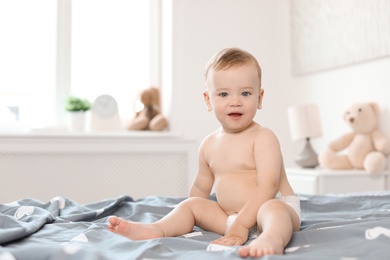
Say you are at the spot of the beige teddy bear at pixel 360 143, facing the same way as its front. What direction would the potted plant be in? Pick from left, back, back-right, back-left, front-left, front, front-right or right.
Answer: front-right

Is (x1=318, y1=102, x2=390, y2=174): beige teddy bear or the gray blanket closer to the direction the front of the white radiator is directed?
the gray blanket

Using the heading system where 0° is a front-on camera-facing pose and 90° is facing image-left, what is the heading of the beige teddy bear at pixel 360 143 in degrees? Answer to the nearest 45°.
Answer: approximately 45°

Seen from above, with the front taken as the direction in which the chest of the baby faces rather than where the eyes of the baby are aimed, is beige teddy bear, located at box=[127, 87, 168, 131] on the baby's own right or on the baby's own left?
on the baby's own right

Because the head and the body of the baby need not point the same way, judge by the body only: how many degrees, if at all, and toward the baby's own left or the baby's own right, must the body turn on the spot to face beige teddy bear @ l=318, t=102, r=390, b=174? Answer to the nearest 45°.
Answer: approximately 180°

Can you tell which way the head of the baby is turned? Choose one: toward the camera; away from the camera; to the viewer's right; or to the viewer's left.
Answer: toward the camera

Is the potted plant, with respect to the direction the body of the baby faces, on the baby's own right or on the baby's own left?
on the baby's own right

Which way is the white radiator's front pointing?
toward the camera

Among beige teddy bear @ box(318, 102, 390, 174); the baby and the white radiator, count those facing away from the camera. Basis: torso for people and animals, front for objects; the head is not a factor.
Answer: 0

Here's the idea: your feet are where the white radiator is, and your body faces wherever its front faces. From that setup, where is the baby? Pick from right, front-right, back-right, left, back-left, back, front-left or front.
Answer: front

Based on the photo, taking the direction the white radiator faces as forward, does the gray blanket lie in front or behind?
in front

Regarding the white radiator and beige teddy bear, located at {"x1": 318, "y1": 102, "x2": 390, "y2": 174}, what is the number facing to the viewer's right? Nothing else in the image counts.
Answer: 0

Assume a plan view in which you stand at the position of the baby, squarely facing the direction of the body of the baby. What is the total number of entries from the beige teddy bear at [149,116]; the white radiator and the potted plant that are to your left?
0

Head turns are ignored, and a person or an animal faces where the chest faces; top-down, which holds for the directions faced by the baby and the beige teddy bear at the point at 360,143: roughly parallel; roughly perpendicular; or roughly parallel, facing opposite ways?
roughly parallel

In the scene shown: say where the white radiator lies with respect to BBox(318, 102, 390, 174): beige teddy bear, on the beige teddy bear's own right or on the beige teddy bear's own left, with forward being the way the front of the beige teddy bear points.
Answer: on the beige teddy bear's own right
